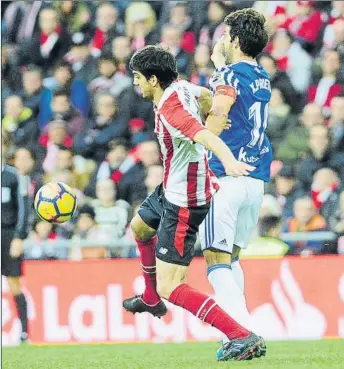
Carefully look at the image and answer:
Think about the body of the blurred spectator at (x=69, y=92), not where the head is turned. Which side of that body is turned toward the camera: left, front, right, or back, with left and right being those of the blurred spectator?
front

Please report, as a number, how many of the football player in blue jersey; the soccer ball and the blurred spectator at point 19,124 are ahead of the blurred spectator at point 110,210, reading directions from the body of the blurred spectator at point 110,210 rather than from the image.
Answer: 2

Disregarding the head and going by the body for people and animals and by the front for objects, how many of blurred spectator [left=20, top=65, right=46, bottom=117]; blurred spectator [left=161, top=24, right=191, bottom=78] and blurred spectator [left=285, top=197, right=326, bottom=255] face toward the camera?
3

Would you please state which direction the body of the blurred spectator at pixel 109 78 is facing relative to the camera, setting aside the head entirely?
toward the camera

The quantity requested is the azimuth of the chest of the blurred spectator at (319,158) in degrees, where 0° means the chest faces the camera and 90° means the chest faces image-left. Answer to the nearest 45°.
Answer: approximately 0°

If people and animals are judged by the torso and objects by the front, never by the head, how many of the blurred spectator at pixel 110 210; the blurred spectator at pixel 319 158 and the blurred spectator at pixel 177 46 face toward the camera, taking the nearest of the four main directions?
3

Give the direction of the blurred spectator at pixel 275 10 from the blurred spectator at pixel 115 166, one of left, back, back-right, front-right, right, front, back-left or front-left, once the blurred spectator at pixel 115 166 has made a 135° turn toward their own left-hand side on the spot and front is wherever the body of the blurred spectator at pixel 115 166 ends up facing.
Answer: front-right

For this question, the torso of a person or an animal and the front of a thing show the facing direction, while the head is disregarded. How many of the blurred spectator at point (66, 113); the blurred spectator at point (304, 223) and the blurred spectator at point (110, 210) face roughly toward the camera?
3

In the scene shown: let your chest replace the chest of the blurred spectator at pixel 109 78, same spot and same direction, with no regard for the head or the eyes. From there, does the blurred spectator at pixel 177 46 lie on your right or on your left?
on your left

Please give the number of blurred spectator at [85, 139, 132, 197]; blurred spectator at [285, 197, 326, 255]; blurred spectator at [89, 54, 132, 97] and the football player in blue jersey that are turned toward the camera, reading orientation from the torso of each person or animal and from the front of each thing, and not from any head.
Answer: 3
